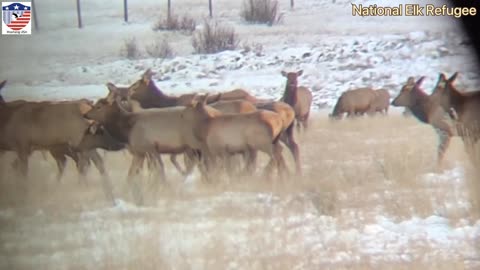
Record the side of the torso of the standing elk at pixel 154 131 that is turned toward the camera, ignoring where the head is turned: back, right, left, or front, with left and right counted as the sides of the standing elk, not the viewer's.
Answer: left

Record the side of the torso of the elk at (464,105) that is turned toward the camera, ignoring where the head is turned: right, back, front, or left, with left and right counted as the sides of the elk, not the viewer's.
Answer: left

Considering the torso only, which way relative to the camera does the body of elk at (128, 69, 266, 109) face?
to the viewer's left

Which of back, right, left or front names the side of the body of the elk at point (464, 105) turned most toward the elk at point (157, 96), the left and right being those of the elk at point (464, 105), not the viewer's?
front

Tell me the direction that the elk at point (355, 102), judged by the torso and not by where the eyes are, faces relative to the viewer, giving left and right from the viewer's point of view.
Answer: facing to the left of the viewer
